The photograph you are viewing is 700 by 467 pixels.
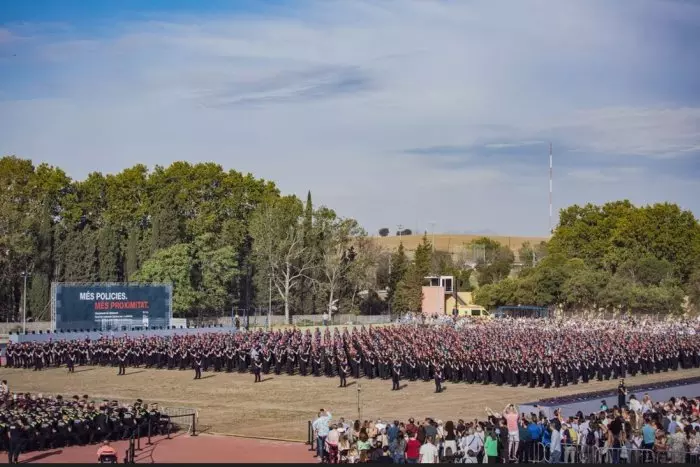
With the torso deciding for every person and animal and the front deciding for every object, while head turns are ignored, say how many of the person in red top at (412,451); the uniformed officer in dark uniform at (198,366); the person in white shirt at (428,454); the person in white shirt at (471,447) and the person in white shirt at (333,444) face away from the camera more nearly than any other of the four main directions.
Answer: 4

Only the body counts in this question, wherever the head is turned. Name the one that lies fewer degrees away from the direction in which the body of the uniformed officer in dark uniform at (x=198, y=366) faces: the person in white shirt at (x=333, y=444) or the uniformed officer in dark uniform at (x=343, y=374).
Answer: the person in white shirt

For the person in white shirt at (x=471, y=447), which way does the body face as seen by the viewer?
away from the camera

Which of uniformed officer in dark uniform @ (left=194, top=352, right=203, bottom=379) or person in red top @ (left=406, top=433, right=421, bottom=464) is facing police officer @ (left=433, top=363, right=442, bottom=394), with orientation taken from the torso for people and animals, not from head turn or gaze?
the person in red top

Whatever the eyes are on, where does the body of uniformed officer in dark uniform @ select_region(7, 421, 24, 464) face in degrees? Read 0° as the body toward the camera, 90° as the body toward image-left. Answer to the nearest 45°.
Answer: approximately 225°

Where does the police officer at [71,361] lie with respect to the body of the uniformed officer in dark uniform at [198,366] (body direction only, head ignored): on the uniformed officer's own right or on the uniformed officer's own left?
on the uniformed officer's own right

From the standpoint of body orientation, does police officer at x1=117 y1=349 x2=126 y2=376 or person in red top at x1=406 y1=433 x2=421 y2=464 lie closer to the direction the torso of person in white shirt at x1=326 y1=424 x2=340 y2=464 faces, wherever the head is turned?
the police officer

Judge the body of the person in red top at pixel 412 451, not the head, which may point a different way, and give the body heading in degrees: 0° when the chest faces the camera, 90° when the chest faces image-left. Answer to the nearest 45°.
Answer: approximately 180°

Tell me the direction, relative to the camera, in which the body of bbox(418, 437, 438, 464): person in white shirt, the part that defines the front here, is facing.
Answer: away from the camera

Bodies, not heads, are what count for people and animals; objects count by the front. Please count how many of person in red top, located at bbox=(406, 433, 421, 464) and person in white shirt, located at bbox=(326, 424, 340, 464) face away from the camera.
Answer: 2

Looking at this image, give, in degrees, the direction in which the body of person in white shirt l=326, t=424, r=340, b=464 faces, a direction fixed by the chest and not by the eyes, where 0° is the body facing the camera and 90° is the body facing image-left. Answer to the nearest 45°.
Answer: approximately 180°
